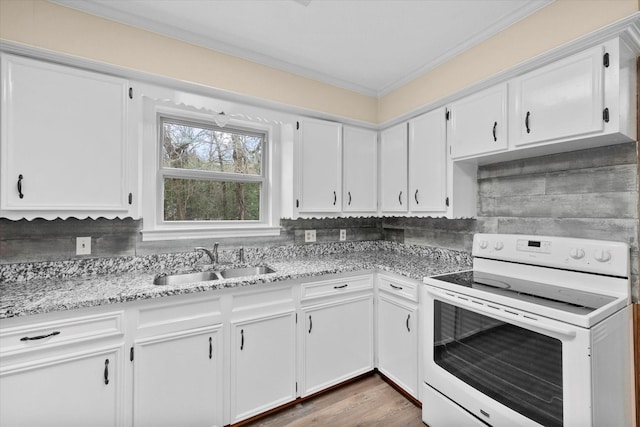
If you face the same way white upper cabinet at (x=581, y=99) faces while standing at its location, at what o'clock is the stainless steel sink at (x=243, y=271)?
The stainless steel sink is roughly at 1 o'clock from the white upper cabinet.

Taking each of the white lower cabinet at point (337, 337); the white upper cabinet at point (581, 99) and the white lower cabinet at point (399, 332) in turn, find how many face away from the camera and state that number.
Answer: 0

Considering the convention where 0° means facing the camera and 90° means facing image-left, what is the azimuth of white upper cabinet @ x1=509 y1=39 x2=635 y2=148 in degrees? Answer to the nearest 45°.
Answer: approximately 45°

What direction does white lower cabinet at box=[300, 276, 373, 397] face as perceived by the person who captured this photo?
facing the viewer and to the right of the viewer

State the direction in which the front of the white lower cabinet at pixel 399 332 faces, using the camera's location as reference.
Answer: facing the viewer and to the left of the viewer

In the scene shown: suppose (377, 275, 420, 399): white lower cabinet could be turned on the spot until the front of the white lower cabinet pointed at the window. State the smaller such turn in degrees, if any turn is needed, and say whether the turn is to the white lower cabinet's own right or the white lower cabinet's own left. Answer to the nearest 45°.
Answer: approximately 45° to the white lower cabinet's own right

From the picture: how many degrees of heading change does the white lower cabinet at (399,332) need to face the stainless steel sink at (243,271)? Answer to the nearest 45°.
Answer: approximately 45° to its right

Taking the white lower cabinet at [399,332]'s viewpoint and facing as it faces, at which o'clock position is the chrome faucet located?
The chrome faucet is roughly at 1 o'clock from the white lower cabinet.

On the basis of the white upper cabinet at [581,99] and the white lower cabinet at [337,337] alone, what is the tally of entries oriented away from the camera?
0

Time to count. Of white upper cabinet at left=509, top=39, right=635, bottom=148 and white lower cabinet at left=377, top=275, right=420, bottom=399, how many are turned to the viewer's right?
0

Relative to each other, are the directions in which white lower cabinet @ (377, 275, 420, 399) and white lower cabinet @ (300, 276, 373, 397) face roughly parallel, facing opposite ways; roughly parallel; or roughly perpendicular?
roughly perpendicular

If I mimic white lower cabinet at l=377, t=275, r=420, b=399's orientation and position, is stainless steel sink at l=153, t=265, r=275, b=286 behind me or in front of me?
in front
